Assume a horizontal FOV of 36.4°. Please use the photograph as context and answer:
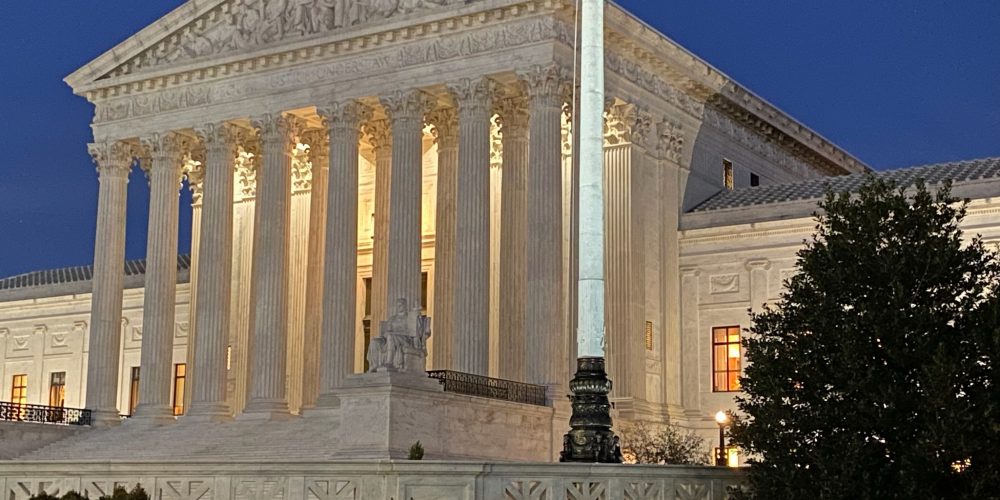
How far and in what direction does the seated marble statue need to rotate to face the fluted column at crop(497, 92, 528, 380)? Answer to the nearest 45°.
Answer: approximately 135° to its right

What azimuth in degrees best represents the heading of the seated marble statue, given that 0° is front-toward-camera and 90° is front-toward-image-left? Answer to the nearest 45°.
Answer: approximately 45°

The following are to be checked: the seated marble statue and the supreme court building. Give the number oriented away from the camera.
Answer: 0

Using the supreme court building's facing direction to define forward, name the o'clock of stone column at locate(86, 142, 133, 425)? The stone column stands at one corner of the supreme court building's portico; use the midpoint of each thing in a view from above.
The stone column is roughly at 2 o'clock from the supreme court building.

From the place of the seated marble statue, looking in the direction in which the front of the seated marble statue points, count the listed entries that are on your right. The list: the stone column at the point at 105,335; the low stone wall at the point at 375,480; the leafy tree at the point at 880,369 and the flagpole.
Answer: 1

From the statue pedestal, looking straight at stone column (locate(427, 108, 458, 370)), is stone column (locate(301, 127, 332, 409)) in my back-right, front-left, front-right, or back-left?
front-left

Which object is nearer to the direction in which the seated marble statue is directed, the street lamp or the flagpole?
the flagpole

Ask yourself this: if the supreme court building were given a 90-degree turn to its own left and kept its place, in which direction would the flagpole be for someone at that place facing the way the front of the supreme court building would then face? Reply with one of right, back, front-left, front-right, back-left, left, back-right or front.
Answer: front-right

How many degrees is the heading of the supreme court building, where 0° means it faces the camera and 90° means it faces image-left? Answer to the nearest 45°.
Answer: approximately 45°

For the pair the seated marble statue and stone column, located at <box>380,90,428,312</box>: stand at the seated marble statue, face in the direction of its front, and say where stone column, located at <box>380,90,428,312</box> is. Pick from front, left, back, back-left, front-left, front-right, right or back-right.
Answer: back-right

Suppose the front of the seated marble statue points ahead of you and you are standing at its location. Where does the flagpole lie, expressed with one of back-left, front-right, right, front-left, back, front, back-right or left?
front-left

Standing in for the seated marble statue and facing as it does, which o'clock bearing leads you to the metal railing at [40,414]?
The metal railing is roughly at 3 o'clock from the seated marble statue.

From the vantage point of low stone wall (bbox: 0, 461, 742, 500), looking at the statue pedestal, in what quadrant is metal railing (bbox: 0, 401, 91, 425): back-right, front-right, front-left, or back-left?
front-left

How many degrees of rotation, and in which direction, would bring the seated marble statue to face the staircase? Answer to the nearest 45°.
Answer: approximately 90° to its right

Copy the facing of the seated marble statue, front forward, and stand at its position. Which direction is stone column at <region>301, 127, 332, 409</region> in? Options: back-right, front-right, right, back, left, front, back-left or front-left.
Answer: back-right

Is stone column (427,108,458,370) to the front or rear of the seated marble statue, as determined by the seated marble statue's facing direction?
to the rear

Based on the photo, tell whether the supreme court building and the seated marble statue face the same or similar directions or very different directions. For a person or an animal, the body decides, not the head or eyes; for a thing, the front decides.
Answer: same or similar directions
